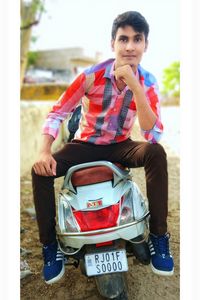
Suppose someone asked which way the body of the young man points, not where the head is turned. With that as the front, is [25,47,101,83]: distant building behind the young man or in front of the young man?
behind

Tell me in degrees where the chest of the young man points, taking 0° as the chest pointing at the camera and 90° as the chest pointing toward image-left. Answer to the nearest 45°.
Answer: approximately 0°

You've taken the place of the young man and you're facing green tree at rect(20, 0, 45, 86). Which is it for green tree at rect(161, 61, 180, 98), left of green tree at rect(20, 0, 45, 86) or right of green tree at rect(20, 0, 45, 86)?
right
